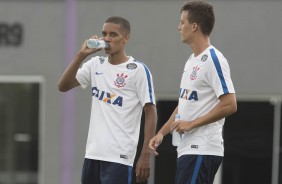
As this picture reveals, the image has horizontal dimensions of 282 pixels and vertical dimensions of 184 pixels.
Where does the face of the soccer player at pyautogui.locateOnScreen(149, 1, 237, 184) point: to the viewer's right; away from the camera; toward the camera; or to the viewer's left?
to the viewer's left

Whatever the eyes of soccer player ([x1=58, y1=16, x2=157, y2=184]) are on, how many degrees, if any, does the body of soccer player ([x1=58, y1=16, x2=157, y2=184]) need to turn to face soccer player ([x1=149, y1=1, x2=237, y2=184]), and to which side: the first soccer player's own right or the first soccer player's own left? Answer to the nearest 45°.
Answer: approximately 90° to the first soccer player's own left

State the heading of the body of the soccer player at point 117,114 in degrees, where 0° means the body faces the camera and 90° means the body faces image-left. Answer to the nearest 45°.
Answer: approximately 45°
